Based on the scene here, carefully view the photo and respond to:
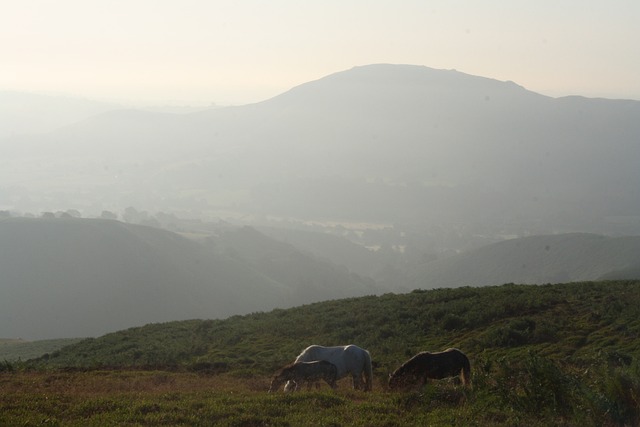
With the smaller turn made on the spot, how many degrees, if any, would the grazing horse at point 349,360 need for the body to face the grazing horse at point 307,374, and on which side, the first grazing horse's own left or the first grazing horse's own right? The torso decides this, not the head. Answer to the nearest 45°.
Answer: approximately 45° to the first grazing horse's own left

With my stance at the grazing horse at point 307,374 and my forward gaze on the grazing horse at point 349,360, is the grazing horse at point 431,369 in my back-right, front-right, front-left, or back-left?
front-right

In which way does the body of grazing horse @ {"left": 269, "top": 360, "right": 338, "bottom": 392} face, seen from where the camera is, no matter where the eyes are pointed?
to the viewer's left

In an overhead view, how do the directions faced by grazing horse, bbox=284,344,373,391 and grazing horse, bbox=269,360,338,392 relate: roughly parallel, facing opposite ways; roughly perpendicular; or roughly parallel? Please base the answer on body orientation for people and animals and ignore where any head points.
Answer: roughly parallel

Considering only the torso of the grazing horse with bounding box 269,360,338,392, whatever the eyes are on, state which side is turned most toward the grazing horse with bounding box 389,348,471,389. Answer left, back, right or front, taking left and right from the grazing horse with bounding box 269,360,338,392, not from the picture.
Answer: back

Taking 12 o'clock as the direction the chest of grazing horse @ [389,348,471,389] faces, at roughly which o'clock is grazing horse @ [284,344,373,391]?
grazing horse @ [284,344,373,391] is roughly at 12 o'clock from grazing horse @ [389,348,471,389].

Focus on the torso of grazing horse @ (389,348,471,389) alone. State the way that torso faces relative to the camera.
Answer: to the viewer's left

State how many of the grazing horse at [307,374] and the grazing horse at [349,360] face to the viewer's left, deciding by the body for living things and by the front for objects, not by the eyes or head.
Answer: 2

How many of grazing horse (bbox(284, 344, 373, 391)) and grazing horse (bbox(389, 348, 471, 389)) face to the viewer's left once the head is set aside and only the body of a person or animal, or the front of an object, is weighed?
2

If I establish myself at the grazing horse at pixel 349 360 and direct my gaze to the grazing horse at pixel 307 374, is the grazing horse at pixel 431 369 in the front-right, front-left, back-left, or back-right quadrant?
back-left

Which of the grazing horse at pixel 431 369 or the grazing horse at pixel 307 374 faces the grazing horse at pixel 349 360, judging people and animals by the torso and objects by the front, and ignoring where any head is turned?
the grazing horse at pixel 431 369

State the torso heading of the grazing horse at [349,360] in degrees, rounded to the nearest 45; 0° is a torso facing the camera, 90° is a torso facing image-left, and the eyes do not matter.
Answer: approximately 90°

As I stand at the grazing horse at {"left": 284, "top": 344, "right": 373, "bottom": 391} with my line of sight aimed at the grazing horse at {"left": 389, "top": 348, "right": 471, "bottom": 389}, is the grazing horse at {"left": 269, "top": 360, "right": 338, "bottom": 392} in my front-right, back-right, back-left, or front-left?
back-right

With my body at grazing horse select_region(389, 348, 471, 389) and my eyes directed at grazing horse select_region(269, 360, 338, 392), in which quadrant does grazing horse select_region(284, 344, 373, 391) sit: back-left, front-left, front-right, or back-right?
front-right

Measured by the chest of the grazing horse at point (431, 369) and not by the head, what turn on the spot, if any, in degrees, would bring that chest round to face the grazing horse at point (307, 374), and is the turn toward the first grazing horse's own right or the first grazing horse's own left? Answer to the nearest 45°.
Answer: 0° — it already faces it

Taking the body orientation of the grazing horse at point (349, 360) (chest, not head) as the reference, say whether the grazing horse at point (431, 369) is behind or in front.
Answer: behind
